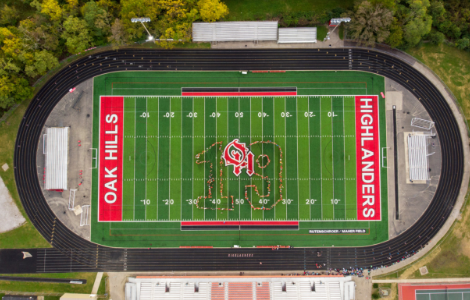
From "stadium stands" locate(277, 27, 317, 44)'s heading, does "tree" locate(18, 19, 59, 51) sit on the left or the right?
on its right

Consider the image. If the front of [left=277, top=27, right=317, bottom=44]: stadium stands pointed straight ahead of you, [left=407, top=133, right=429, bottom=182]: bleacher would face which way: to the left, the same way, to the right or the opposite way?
to the right

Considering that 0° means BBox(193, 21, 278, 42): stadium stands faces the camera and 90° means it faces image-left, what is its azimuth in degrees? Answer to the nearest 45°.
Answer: approximately 0°

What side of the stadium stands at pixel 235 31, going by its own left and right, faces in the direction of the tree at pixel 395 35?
left

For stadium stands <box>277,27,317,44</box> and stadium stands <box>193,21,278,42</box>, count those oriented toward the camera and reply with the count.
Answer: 2

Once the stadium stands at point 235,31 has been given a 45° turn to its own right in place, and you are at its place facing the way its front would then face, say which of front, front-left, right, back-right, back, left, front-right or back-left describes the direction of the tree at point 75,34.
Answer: front-right

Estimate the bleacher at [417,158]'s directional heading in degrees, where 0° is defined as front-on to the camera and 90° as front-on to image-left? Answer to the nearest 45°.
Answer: approximately 90°

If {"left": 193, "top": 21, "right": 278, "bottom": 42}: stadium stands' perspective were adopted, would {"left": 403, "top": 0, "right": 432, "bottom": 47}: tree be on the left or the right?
on its left

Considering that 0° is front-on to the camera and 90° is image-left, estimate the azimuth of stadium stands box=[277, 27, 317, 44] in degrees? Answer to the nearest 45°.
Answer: approximately 0°
